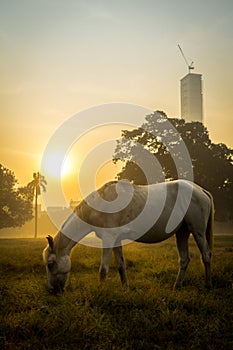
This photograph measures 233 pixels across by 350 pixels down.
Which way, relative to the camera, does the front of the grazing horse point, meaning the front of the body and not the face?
to the viewer's left

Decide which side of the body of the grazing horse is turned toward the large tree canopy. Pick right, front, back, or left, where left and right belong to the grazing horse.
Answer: right
